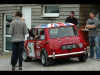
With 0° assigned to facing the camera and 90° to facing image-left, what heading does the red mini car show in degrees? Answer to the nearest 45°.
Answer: approximately 135°
